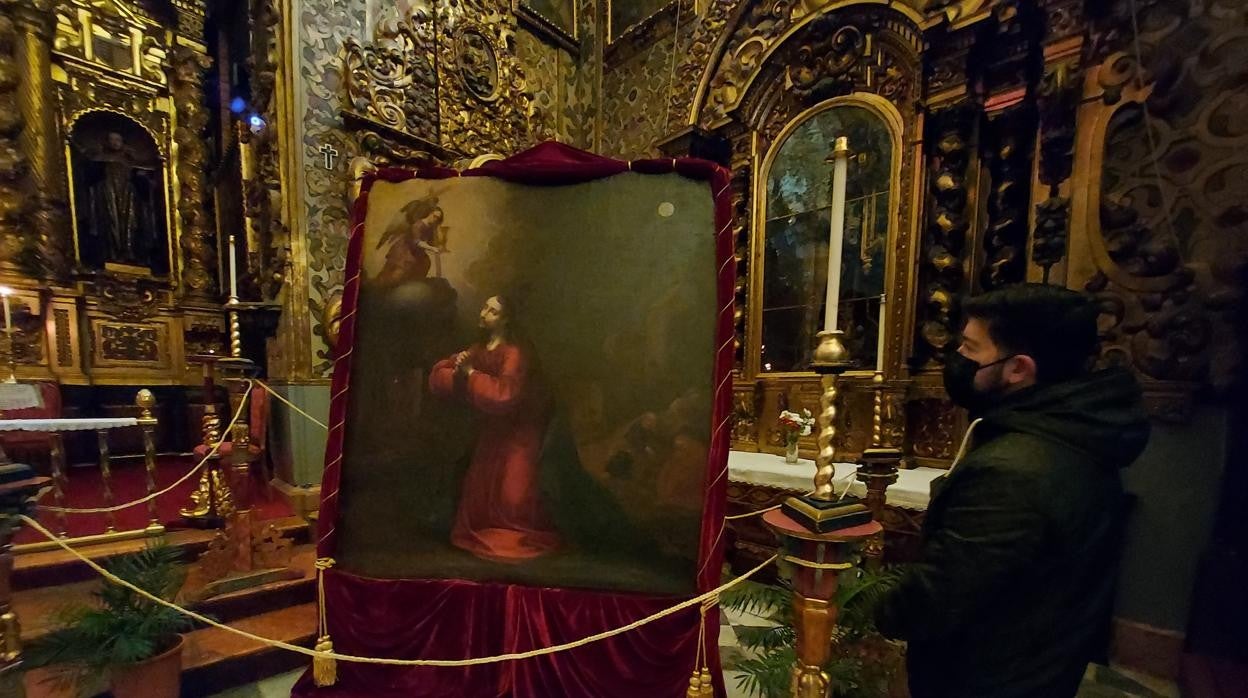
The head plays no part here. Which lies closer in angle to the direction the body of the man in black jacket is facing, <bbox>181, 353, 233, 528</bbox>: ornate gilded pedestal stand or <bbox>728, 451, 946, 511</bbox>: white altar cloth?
the ornate gilded pedestal stand

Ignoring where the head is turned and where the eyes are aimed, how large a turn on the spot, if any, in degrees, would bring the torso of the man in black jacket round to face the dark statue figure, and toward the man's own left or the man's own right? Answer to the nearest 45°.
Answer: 0° — they already face it

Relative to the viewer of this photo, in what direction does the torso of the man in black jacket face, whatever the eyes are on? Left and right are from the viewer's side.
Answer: facing to the left of the viewer

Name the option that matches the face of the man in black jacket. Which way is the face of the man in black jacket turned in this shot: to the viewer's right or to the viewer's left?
to the viewer's left

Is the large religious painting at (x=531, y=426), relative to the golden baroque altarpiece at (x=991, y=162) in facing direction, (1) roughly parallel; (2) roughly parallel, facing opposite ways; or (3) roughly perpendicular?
roughly perpendicular

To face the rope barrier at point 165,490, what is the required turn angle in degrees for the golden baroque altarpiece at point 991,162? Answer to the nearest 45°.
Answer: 0° — it already faces it

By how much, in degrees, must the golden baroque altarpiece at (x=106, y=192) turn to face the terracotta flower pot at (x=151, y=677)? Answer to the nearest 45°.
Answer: approximately 45° to its right

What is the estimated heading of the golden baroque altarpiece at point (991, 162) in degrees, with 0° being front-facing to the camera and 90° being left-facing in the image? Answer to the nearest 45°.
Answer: approximately 45°

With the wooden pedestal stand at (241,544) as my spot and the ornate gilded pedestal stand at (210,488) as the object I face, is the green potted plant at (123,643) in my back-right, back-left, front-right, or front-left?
back-left

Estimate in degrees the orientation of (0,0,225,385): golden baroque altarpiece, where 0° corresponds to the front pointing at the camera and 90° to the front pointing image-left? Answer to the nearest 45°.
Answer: approximately 315°
